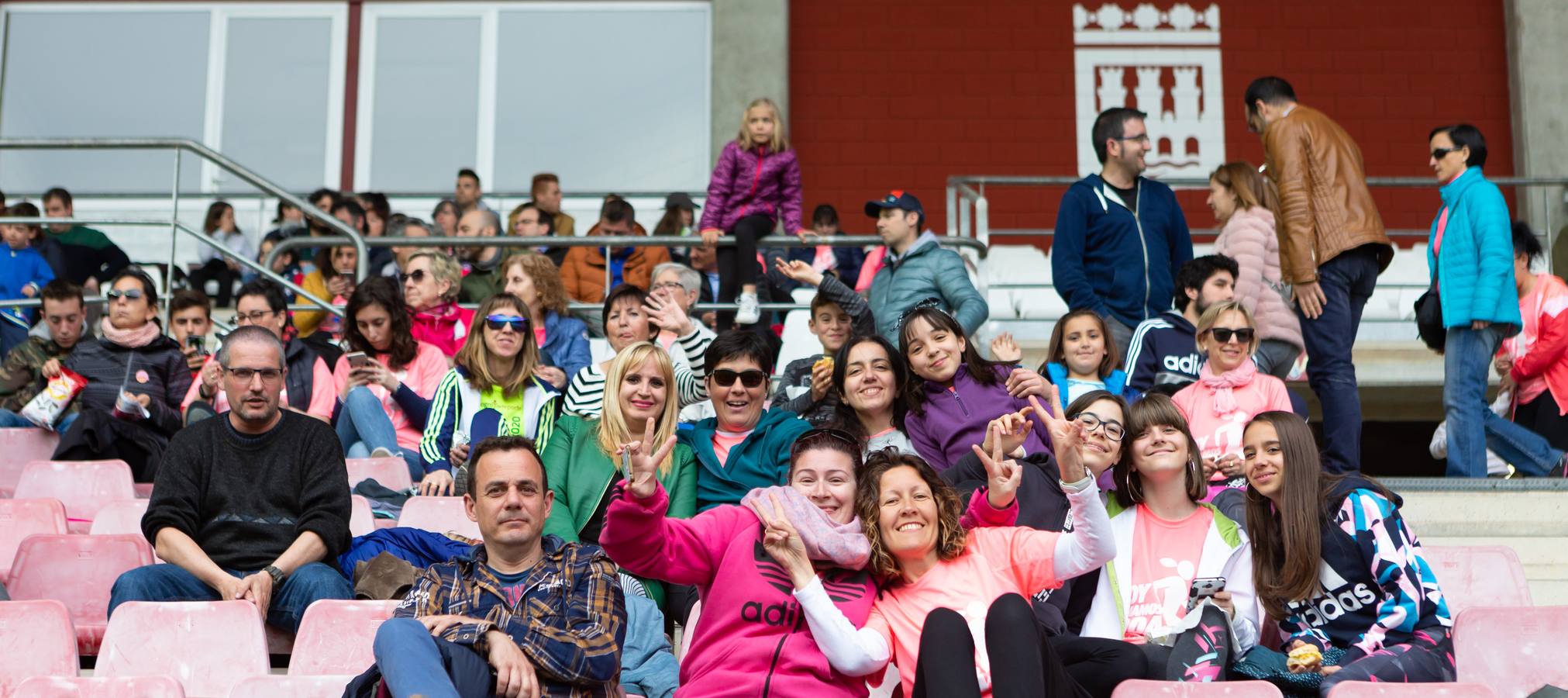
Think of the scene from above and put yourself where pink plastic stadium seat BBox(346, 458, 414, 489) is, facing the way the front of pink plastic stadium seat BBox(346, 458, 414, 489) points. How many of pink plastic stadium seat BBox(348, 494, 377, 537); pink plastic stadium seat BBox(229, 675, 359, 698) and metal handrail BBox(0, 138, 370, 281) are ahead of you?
2

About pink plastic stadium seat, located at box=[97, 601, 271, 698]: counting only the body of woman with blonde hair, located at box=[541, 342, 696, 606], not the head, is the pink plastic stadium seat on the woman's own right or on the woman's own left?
on the woman's own right

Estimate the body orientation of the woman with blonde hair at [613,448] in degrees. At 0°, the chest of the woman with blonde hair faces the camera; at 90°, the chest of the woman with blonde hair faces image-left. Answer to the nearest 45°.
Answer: approximately 0°

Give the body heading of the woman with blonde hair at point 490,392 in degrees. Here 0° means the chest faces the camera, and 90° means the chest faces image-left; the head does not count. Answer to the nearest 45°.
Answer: approximately 0°

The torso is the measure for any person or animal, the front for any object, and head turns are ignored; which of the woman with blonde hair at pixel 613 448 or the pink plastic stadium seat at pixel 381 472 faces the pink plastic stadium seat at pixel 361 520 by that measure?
the pink plastic stadium seat at pixel 381 472

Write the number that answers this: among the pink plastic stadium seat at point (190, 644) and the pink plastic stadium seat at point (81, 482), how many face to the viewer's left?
0

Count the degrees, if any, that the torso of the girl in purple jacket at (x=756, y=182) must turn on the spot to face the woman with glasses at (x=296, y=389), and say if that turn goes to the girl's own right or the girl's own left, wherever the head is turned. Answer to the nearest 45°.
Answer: approximately 45° to the girl's own right

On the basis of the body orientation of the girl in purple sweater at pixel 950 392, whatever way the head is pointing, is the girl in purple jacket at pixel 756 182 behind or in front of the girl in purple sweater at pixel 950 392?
behind
